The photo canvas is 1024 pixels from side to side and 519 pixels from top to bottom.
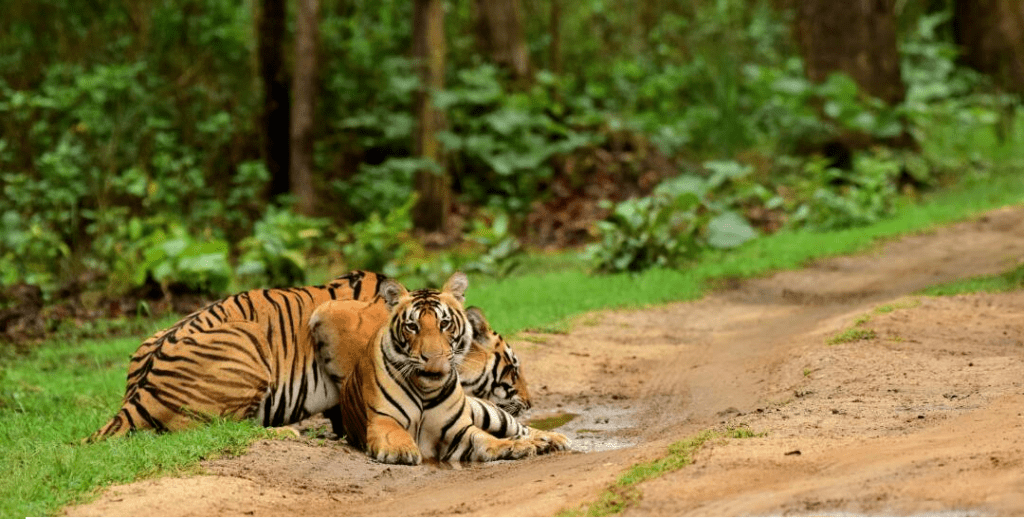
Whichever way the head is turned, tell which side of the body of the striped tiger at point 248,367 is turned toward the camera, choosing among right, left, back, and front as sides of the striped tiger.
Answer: right

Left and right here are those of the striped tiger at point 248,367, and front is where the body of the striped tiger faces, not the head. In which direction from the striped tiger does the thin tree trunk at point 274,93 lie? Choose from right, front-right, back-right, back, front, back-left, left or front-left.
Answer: left

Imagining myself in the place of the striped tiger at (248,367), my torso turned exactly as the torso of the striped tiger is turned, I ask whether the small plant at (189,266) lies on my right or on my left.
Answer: on my left

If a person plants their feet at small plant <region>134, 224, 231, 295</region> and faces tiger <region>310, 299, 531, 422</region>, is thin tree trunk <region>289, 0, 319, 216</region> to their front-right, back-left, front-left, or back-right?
back-left
